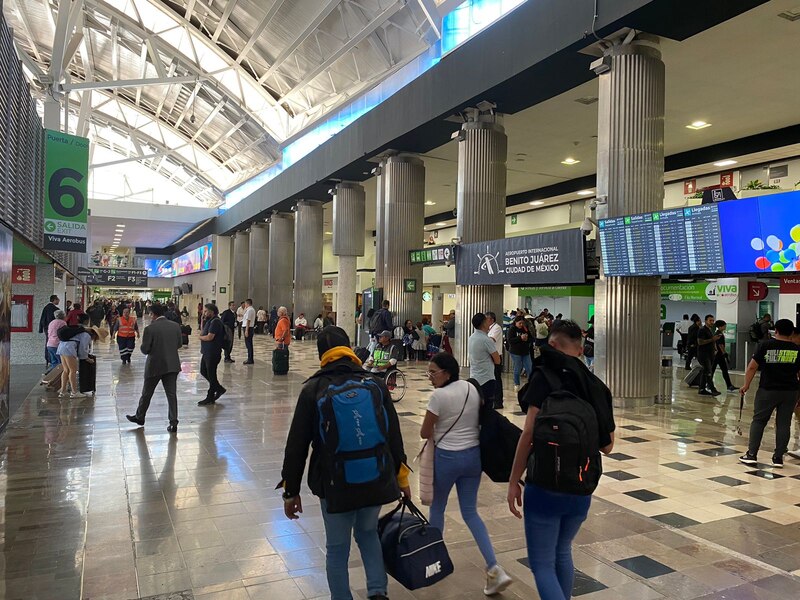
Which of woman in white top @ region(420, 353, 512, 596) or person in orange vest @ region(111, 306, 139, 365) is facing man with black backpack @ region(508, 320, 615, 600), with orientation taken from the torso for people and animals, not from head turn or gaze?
the person in orange vest

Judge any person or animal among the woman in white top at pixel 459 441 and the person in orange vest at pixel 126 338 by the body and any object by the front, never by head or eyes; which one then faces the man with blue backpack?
the person in orange vest

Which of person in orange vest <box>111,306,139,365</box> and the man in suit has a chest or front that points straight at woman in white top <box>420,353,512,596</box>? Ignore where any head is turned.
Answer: the person in orange vest

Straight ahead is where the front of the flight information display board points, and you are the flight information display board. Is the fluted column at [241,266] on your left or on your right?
on your right

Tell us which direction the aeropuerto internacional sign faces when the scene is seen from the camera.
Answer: facing the viewer and to the left of the viewer

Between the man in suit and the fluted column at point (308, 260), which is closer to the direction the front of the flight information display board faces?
the man in suit

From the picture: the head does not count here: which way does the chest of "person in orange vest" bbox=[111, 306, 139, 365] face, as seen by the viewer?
toward the camera

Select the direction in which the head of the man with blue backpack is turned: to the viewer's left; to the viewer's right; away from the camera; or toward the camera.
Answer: away from the camera

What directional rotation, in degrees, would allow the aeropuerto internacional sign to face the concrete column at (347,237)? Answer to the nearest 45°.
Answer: approximately 90° to its right

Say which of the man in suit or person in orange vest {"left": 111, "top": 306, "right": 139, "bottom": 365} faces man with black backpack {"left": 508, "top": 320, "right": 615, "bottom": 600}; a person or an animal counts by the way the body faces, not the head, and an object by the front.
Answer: the person in orange vest

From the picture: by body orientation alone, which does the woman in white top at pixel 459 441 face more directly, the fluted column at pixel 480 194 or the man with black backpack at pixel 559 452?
the fluted column

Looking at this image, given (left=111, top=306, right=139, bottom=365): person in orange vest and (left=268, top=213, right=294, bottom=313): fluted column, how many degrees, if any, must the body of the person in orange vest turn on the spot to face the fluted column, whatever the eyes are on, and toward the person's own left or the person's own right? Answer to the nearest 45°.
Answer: approximately 135° to the person's own left

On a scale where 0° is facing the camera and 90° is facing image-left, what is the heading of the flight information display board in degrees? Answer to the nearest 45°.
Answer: approximately 45°

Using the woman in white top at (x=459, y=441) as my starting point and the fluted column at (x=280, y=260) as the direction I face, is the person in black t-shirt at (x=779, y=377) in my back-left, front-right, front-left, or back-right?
front-right
